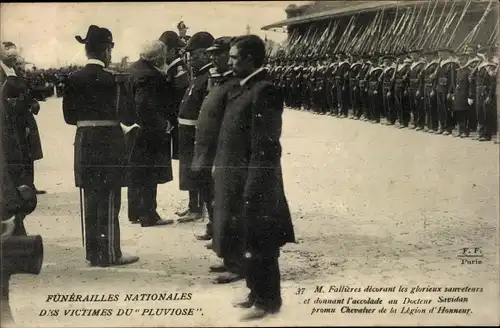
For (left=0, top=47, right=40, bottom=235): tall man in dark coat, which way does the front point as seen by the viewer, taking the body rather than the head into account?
to the viewer's right

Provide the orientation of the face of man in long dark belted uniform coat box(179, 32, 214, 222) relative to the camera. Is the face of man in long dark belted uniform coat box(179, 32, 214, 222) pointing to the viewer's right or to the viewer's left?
to the viewer's left

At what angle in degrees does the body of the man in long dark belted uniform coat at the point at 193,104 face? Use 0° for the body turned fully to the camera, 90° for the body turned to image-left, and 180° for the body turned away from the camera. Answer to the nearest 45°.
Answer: approximately 90°

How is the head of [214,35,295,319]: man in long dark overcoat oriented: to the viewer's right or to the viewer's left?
to the viewer's left

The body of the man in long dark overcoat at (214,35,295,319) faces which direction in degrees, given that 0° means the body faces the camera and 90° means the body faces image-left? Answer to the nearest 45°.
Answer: approximately 90°

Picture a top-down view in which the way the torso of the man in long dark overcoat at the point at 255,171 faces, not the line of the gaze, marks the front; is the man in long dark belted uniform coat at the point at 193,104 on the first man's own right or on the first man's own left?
on the first man's own right
